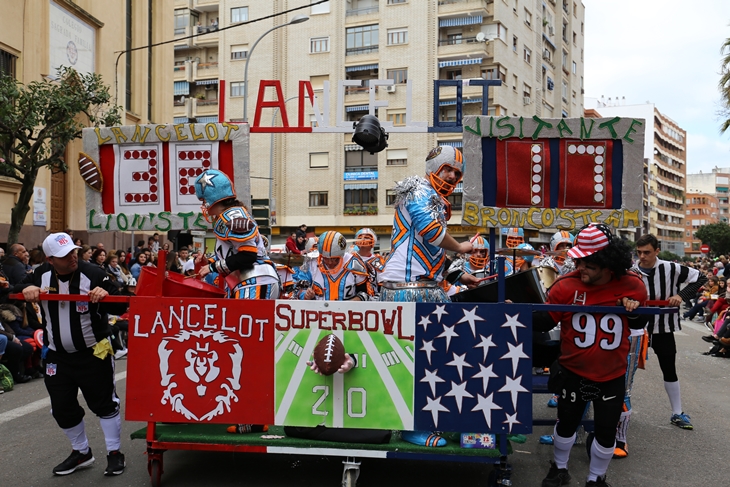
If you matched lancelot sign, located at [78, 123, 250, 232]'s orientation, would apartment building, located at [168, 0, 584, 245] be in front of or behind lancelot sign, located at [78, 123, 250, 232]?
behind

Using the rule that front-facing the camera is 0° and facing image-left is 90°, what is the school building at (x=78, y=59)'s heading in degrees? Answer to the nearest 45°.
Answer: approximately 315°

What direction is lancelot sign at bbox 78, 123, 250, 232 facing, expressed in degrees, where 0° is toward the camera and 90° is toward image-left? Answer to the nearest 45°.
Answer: approximately 0°

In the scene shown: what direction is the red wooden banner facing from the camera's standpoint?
toward the camera

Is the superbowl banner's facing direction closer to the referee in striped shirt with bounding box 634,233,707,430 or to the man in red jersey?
the man in red jersey

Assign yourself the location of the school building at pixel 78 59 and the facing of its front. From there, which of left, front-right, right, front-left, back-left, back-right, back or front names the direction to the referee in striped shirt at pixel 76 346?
front-right

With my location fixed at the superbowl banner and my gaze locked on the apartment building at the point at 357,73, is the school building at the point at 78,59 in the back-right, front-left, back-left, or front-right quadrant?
front-left

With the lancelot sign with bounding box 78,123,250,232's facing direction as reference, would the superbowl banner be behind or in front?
in front

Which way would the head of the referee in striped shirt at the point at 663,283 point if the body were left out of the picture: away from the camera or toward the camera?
toward the camera

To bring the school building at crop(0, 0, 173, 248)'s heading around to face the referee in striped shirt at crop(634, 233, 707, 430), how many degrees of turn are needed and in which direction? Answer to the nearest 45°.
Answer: approximately 45° to its right

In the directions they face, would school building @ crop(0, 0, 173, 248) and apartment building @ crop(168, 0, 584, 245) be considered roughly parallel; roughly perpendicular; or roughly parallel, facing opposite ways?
roughly perpendicular

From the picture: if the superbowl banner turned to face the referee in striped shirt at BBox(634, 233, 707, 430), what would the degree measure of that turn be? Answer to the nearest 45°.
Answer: approximately 135° to its left

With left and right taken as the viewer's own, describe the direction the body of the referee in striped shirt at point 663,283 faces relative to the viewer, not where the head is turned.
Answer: facing the viewer and to the left of the viewer

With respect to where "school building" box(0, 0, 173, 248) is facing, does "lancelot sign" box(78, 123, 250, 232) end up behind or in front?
in front

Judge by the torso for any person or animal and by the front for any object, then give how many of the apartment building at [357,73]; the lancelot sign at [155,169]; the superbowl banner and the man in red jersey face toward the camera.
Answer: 4

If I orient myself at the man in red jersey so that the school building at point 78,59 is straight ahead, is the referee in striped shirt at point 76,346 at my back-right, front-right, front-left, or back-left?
front-left

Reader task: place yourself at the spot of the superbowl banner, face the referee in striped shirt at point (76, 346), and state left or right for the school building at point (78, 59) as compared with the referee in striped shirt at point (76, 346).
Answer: right

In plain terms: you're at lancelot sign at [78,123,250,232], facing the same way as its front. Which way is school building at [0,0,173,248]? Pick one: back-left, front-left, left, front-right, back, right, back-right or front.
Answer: back
